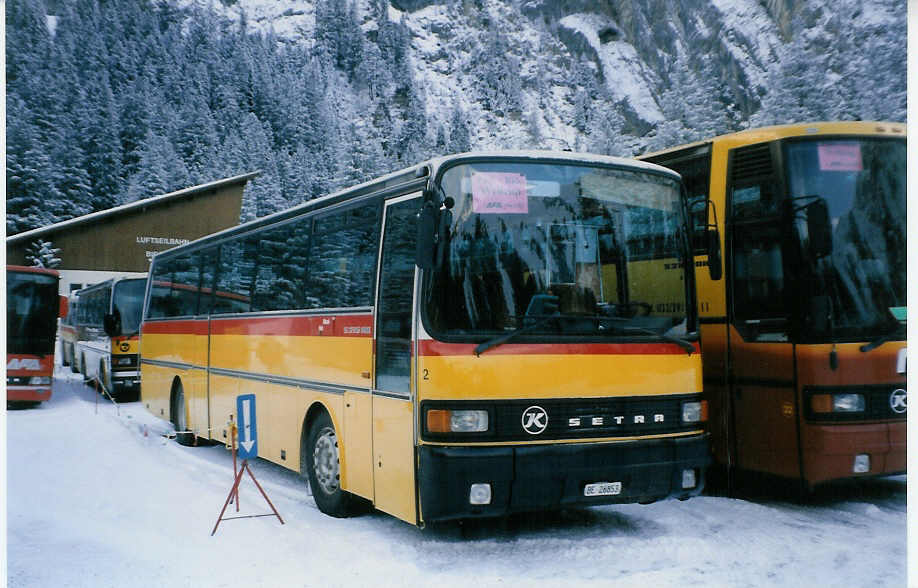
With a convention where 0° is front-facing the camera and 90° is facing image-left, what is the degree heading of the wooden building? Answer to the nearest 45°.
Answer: approximately 0°

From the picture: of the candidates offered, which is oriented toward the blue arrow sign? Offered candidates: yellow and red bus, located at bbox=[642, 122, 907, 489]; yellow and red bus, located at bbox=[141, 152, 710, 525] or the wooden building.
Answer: the wooden building

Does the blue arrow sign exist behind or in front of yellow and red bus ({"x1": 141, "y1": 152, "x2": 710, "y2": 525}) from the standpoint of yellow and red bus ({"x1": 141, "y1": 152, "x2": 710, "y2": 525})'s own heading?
behind

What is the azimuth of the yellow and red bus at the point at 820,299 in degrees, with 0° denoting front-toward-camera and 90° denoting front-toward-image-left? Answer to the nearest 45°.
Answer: approximately 315°

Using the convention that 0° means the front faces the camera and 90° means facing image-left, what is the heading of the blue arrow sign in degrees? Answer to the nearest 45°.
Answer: approximately 0°
